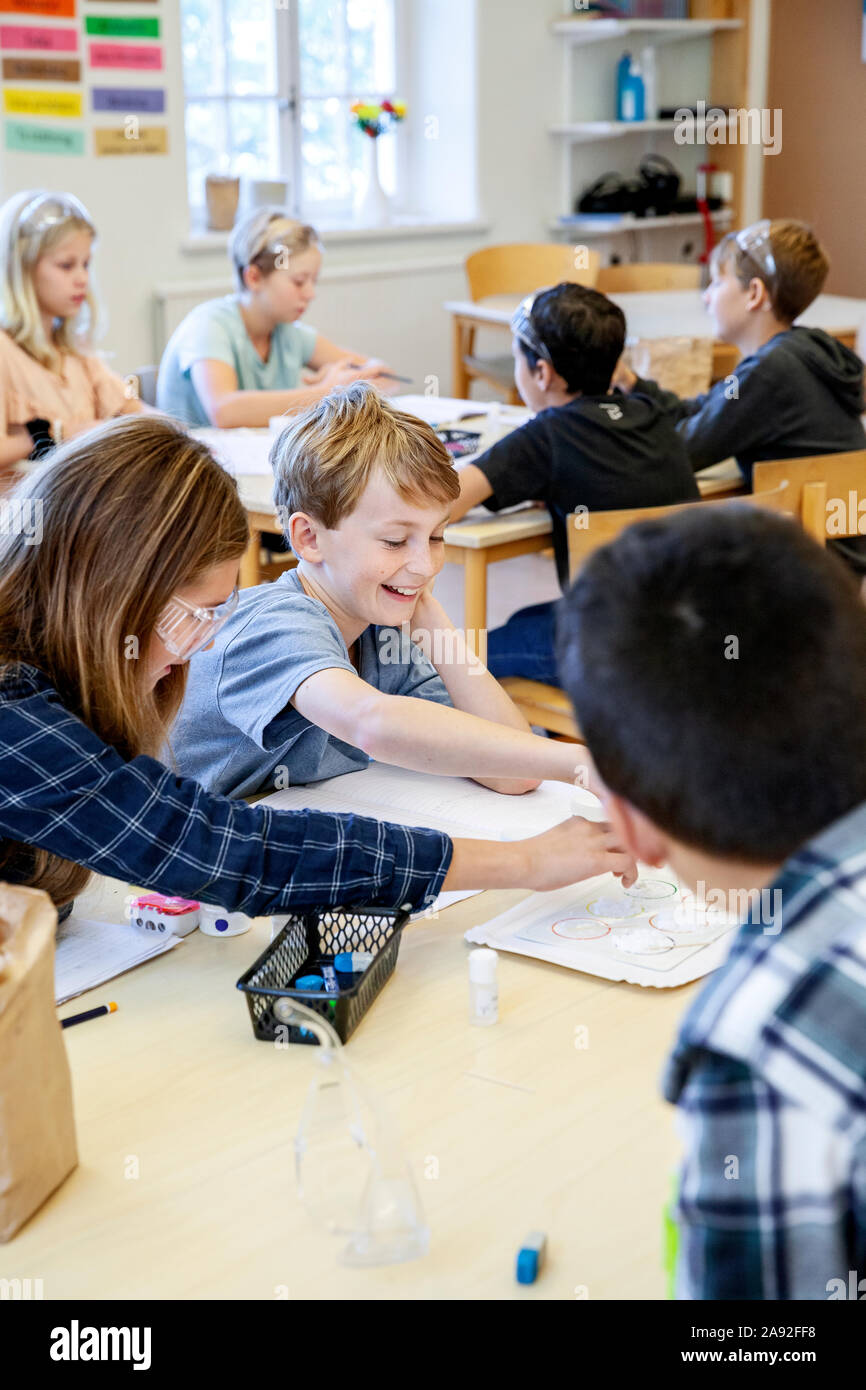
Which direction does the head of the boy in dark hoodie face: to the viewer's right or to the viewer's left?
to the viewer's left

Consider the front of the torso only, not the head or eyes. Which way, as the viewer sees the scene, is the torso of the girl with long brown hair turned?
to the viewer's right

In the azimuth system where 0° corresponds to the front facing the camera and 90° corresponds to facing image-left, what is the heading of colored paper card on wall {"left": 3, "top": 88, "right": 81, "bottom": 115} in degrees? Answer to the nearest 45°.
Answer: approximately 0°

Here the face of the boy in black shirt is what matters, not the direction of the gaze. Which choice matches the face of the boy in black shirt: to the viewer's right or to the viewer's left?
to the viewer's left

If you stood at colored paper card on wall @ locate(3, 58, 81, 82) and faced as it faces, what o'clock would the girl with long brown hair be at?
The girl with long brown hair is roughly at 12 o'clock from the colored paper card on wall.

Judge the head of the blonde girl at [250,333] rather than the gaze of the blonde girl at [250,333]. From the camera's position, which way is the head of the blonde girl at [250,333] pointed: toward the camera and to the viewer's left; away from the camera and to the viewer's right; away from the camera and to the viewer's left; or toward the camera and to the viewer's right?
toward the camera and to the viewer's right

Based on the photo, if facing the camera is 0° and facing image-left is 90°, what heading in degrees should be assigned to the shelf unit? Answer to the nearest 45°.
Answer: approximately 0°

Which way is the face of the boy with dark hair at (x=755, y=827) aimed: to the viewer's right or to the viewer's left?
to the viewer's left
